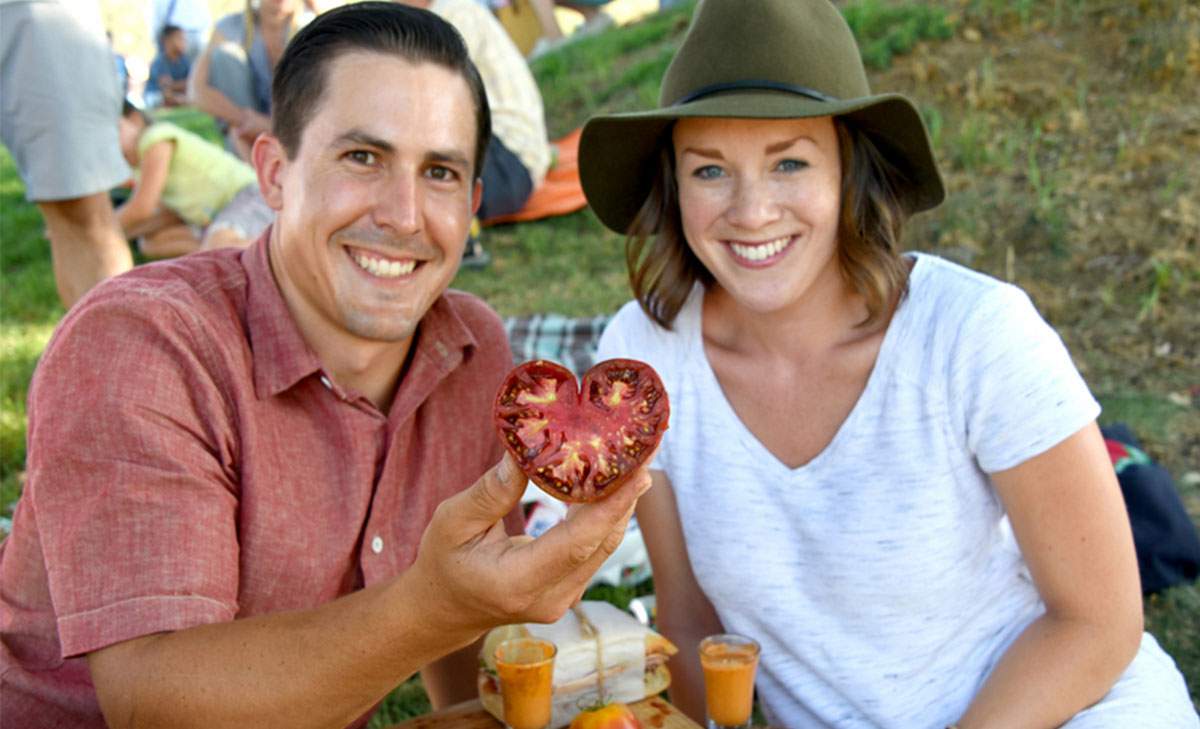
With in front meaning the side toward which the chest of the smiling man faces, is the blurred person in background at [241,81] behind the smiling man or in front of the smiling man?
behind

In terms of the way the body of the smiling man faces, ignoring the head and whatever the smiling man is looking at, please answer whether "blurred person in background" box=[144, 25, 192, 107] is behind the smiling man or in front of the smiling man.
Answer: behind

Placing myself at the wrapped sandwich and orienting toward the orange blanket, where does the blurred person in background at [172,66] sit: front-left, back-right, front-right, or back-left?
front-left

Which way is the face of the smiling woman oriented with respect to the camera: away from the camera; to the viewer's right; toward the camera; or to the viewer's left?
toward the camera

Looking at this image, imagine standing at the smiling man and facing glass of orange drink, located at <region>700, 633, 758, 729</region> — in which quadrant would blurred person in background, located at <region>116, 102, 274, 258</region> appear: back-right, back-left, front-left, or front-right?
back-left

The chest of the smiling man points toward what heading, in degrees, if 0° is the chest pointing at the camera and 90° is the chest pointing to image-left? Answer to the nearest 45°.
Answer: approximately 315°

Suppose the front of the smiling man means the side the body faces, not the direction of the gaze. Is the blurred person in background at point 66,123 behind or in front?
behind

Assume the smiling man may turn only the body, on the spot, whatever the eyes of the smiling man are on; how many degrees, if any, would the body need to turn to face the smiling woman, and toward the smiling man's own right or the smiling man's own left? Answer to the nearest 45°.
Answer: approximately 45° to the smiling man's own left

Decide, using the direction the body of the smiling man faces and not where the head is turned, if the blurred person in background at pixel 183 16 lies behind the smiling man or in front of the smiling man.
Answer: behind
